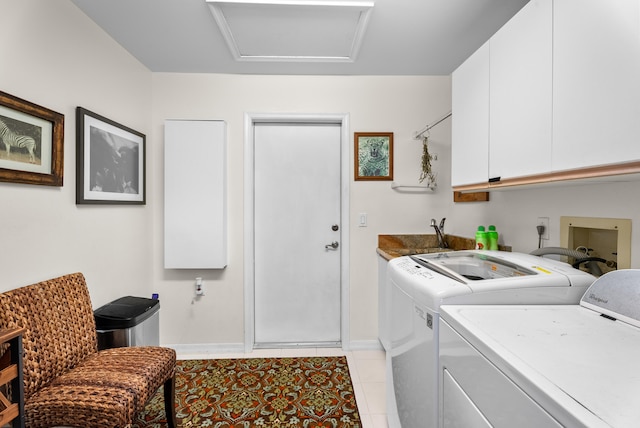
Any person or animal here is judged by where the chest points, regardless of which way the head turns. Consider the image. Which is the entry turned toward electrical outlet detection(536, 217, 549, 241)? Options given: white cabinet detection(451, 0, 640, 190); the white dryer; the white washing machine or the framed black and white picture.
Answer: the framed black and white picture

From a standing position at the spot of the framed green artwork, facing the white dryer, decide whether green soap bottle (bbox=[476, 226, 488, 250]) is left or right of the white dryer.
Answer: left

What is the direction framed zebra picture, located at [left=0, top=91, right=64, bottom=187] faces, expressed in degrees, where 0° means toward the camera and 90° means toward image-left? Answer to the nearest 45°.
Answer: approximately 315°

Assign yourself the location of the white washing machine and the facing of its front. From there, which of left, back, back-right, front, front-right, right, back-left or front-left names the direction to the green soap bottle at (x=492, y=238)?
back-right

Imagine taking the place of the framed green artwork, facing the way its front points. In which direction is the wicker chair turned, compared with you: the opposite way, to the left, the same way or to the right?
to the left

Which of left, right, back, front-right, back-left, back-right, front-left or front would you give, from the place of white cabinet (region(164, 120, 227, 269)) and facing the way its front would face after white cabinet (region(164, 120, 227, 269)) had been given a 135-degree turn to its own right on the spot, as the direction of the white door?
back-right

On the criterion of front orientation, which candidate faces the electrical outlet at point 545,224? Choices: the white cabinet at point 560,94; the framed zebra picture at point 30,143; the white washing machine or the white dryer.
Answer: the framed zebra picture

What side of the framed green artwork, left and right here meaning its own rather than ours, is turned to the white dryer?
front

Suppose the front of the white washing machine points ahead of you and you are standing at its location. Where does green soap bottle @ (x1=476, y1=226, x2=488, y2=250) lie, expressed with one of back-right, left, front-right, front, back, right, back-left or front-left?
back-right

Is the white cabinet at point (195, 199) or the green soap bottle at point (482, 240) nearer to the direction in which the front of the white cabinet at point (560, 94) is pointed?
the white cabinet

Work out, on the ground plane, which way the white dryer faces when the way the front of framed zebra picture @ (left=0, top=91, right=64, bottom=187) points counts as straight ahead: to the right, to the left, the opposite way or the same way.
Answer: the opposite way

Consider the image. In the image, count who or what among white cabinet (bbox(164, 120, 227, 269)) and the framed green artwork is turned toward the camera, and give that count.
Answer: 2

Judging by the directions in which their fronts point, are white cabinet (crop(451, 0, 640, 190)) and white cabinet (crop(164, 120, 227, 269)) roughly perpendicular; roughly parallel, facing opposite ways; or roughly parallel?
roughly perpendicular

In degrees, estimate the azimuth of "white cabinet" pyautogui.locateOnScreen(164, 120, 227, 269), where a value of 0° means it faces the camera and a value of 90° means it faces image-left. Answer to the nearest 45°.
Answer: approximately 0°

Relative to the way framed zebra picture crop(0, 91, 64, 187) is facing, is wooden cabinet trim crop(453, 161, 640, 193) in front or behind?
in front

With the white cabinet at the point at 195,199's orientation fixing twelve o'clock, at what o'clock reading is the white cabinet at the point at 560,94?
the white cabinet at the point at 560,94 is roughly at 11 o'clock from the white cabinet at the point at 195,199.

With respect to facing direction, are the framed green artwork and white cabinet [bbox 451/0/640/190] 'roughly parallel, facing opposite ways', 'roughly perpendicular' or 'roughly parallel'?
roughly perpendicular
